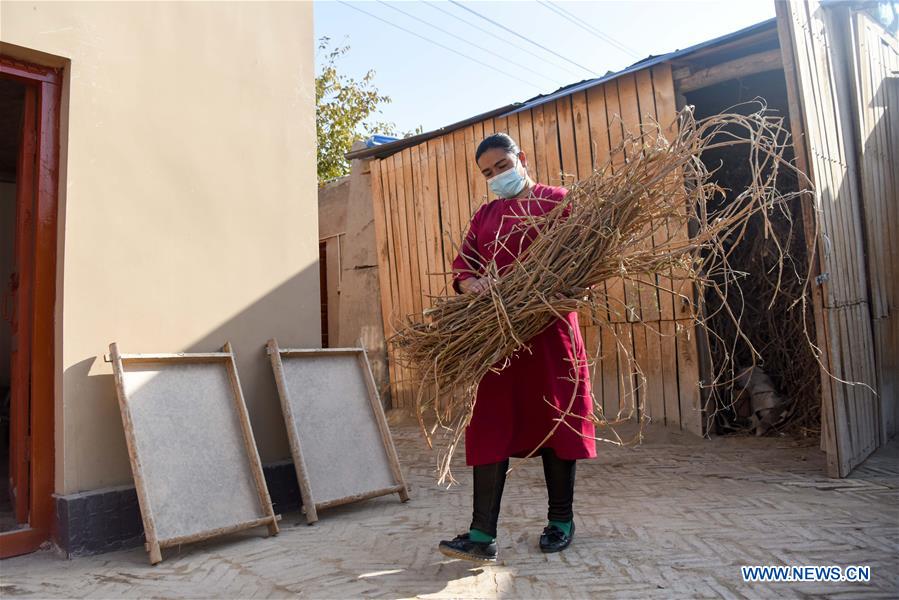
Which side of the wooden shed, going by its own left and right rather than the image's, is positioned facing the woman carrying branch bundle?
front

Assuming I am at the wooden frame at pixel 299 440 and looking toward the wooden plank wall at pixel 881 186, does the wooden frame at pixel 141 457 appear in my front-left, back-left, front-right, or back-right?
back-right

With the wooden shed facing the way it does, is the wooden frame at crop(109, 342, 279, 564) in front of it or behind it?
in front

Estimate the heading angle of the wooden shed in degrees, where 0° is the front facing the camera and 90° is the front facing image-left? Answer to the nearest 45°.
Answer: approximately 45°

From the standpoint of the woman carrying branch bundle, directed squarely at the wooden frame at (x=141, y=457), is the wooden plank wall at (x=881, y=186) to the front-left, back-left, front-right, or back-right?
back-right

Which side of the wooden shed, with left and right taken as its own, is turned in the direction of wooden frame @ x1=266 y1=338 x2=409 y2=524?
front
